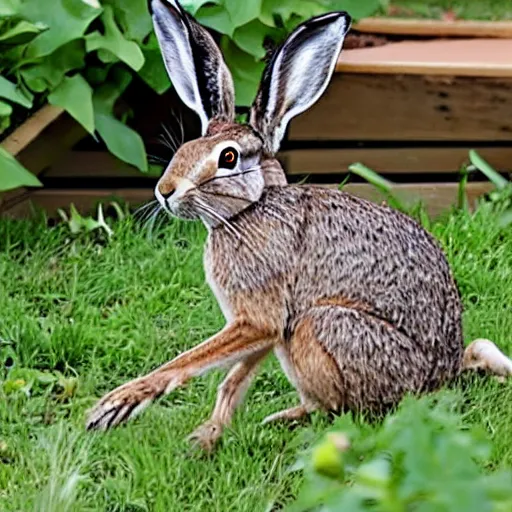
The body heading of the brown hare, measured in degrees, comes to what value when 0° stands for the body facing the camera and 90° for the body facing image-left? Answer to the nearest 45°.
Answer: approximately 90°

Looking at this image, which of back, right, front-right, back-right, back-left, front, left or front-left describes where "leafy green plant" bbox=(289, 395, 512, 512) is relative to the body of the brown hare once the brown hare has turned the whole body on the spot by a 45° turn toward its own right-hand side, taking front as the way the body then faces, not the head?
back-left

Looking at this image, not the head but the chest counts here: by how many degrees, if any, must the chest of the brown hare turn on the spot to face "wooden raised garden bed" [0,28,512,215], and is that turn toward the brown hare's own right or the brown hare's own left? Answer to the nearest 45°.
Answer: approximately 90° to the brown hare's own right
